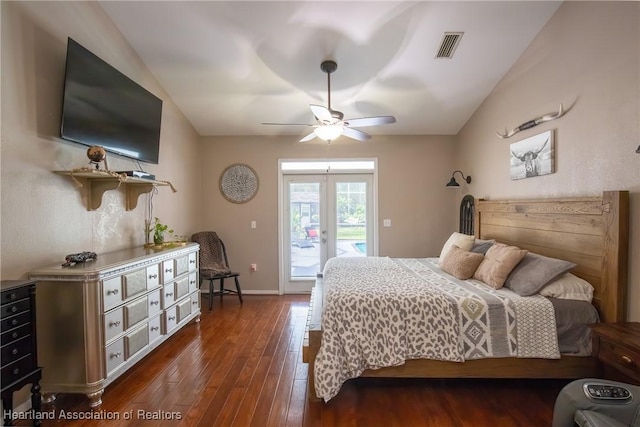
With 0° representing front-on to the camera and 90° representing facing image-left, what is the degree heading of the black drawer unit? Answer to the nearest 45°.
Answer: approximately 315°

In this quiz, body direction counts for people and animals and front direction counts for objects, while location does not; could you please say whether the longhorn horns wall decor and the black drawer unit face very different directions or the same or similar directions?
very different directions

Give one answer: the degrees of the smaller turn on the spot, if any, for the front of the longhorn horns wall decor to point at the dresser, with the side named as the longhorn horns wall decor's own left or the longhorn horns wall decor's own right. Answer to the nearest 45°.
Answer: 0° — it already faces it

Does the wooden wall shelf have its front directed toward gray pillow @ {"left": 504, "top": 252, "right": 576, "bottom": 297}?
yes

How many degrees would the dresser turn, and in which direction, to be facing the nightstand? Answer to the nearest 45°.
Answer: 0° — it already faces it

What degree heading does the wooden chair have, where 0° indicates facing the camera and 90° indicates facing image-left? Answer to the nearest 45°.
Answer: approximately 315°

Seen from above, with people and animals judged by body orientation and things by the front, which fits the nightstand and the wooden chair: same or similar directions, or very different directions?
very different directions

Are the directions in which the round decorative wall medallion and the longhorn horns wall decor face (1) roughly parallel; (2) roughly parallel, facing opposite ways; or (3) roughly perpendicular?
roughly perpendicular

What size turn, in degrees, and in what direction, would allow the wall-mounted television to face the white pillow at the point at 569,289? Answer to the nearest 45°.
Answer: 0° — it already faces it

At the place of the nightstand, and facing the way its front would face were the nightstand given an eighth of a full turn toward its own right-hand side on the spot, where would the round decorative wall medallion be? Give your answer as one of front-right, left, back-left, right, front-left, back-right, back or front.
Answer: front
